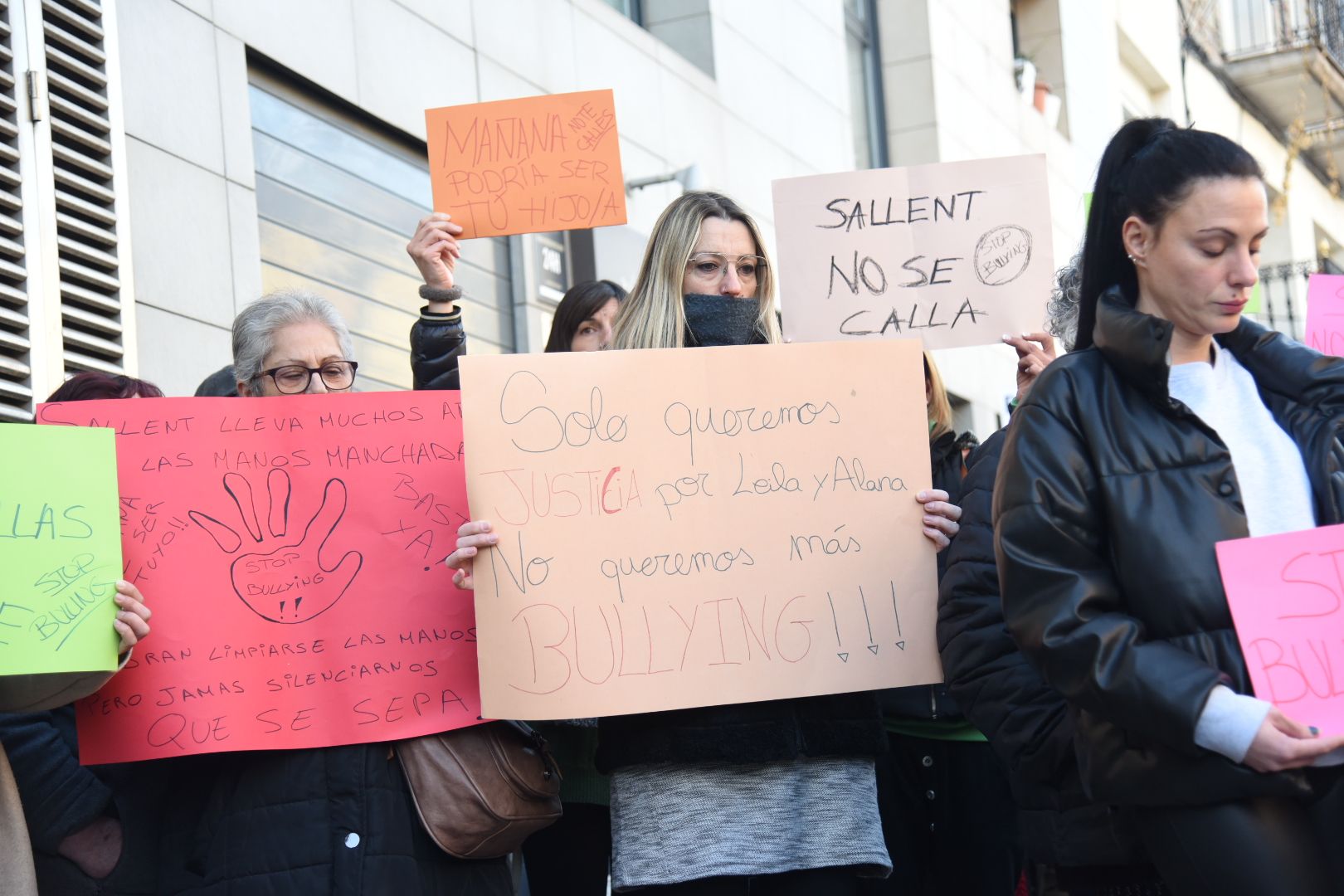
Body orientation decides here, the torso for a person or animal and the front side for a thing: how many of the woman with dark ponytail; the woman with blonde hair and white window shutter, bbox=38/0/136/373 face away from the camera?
0

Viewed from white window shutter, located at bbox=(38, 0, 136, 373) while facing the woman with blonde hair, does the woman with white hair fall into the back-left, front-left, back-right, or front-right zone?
front-right

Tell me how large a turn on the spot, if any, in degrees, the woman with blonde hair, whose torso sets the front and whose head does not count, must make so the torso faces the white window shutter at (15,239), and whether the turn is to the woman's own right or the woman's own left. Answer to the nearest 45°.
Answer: approximately 135° to the woman's own right

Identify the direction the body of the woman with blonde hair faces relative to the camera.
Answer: toward the camera

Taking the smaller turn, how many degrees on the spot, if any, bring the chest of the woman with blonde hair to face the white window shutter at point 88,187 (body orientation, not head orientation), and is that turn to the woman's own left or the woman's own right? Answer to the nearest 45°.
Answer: approximately 135° to the woman's own right

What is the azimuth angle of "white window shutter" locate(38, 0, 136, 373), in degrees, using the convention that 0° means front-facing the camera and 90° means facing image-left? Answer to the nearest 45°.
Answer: approximately 315°

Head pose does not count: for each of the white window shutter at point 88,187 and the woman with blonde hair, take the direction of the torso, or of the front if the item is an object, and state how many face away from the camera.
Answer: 0

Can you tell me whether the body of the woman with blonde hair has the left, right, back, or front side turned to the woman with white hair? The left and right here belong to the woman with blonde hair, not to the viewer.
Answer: right
